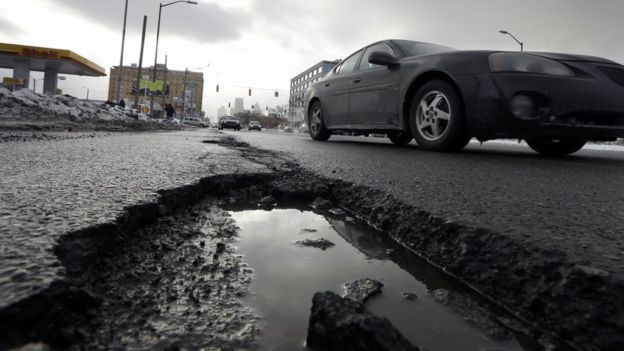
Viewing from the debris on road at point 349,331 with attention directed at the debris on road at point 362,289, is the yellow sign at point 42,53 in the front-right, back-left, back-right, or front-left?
front-left

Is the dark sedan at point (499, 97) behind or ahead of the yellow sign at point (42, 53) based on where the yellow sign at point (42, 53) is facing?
ahead

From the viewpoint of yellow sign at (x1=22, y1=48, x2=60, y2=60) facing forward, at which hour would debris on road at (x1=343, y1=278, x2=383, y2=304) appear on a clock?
The debris on road is roughly at 12 o'clock from the yellow sign.

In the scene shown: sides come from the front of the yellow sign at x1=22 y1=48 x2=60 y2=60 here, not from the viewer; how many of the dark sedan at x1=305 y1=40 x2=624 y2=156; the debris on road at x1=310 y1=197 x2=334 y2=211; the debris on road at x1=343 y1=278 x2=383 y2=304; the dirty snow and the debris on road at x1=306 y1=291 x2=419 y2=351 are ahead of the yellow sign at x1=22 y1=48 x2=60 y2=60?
5

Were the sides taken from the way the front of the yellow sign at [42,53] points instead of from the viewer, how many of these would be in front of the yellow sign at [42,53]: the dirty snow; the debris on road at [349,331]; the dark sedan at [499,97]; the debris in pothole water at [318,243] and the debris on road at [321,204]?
5

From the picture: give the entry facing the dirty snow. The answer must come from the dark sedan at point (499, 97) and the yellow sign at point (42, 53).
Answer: the yellow sign

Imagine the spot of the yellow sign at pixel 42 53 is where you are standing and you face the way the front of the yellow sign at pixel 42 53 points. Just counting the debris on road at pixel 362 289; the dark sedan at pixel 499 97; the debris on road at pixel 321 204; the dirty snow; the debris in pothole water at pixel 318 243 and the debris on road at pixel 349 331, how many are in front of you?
6

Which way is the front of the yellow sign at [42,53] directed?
toward the camera

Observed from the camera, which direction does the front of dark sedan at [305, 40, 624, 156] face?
facing the viewer and to the right of the viewer

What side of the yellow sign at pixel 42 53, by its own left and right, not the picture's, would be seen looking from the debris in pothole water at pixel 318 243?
front

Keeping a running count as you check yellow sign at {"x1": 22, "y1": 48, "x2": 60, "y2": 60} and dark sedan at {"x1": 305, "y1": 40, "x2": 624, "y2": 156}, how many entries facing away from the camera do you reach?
0

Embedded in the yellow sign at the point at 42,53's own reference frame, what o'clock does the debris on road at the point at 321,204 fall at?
The debris on road is roughly at 12 o'clock from the yellow sign.

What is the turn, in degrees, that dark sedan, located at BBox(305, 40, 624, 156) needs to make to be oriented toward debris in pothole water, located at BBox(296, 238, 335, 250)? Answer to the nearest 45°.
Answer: approximately 45° to its right

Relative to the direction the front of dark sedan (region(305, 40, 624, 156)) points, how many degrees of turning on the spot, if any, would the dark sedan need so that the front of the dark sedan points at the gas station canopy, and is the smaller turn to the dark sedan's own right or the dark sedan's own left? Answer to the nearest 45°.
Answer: approximately 180°
